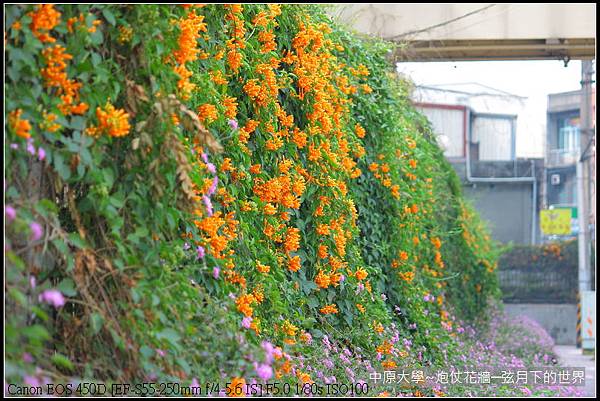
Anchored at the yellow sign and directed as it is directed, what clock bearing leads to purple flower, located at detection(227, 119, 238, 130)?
The purple flower is roughly at 12 o'clock from the yellow sign.

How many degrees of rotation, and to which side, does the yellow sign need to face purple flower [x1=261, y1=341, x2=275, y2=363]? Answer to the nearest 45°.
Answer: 0° — it already faces it

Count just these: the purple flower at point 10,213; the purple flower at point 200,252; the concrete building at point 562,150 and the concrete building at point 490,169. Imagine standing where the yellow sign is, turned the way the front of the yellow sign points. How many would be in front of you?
2

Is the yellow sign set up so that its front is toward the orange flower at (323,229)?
yes

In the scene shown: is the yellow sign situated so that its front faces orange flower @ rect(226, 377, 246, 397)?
yes

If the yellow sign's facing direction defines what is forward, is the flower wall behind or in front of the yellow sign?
in front

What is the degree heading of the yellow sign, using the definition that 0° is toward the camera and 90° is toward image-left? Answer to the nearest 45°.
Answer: approximately 0°

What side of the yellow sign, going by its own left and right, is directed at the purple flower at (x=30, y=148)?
front

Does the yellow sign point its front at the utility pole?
yes

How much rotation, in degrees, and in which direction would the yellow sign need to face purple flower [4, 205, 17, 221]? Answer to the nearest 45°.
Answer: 0° — it already faces it

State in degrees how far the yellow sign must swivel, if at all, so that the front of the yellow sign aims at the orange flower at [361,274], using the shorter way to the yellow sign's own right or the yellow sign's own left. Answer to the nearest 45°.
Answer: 0° — it already faces it

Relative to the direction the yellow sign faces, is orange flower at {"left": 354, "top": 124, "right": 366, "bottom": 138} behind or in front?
in front

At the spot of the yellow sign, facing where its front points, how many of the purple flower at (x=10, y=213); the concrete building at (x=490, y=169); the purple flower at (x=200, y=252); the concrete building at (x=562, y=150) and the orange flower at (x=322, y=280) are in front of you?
3
